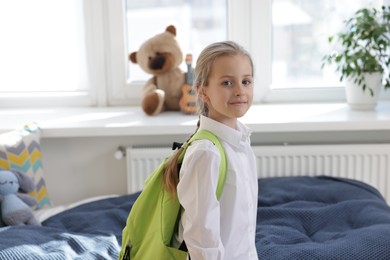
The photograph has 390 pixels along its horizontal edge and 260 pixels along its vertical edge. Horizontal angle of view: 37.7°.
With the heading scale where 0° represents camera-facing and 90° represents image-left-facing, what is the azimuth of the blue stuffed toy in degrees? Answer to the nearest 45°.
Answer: approximately 0°

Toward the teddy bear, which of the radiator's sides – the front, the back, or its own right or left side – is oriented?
right

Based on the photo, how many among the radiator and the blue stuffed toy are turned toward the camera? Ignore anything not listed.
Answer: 2

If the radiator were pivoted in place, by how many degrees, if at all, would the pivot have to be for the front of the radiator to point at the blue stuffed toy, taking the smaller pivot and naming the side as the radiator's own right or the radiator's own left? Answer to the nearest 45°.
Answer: approximately 45° to the radiator's own right

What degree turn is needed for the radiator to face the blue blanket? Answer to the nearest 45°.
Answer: approximately 45° to its right

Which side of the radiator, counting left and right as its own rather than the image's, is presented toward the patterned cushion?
right

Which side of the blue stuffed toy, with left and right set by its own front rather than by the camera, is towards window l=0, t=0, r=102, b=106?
back

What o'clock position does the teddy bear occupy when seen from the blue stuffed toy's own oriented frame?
The teddy bear is roughly at 8 o'clock from the blue stuffed toy.

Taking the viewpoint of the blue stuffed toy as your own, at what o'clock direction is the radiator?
The radiator is roughly at 9 o'clock from the blue stuffed toy.
